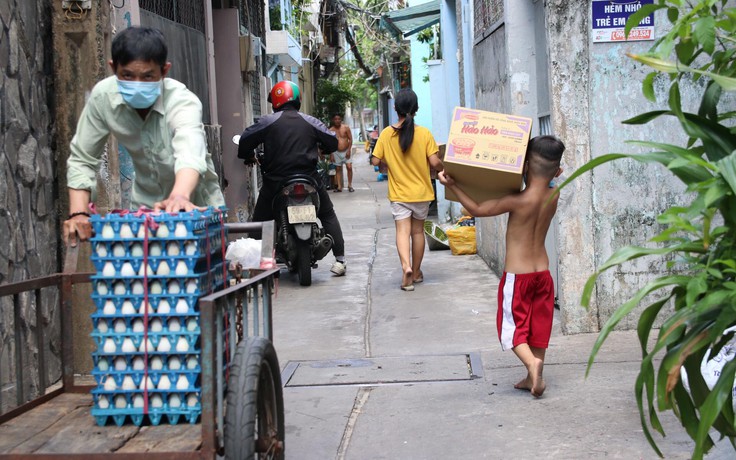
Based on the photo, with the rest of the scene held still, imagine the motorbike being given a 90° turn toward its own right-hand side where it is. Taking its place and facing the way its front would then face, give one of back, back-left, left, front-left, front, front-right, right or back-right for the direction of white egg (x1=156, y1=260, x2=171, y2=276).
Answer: right

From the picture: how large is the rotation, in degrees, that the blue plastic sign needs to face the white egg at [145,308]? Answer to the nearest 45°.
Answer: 0° — it already faces it

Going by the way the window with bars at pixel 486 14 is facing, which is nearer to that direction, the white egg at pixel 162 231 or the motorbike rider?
the motorbike rider

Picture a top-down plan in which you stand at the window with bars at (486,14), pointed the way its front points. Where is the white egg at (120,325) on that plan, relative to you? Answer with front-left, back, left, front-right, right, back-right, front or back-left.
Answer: left

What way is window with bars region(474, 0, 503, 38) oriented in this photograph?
to the viewer's left

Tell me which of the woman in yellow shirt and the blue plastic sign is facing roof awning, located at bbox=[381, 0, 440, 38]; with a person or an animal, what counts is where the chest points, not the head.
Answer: the woman in yellow shirt

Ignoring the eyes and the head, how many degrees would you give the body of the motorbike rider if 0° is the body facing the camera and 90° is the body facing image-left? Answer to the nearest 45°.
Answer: approximately 180°

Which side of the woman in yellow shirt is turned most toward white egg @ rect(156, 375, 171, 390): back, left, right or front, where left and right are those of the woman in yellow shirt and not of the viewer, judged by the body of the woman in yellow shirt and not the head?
back

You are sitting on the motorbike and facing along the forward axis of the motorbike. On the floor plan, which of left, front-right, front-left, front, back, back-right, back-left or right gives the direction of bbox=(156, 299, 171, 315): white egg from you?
back

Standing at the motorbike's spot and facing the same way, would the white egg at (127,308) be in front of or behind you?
behind

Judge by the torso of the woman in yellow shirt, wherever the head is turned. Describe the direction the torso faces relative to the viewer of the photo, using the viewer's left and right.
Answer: facing away from the viewer

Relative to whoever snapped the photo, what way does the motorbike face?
facing away from the viewer

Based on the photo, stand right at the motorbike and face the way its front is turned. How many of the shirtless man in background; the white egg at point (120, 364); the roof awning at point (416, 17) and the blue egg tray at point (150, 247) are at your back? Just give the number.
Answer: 2

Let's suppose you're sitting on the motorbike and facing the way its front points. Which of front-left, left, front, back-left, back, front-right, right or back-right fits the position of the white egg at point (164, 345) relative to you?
back
